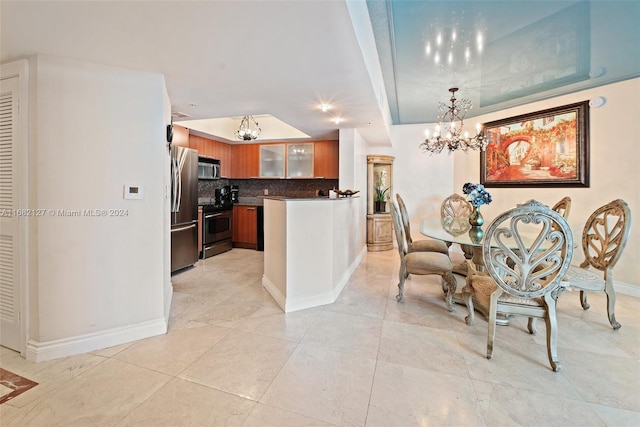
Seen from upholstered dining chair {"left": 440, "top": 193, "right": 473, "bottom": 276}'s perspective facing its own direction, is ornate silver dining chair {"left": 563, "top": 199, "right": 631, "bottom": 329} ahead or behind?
ahead

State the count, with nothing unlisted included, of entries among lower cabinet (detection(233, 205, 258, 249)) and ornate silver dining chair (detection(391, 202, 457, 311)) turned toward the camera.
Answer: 1

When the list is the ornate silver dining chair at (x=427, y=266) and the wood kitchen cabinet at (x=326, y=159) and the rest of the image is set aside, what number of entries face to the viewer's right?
1

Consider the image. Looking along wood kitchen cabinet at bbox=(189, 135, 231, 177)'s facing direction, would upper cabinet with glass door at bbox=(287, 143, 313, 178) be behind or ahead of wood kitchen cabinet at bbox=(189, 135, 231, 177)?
ahead
